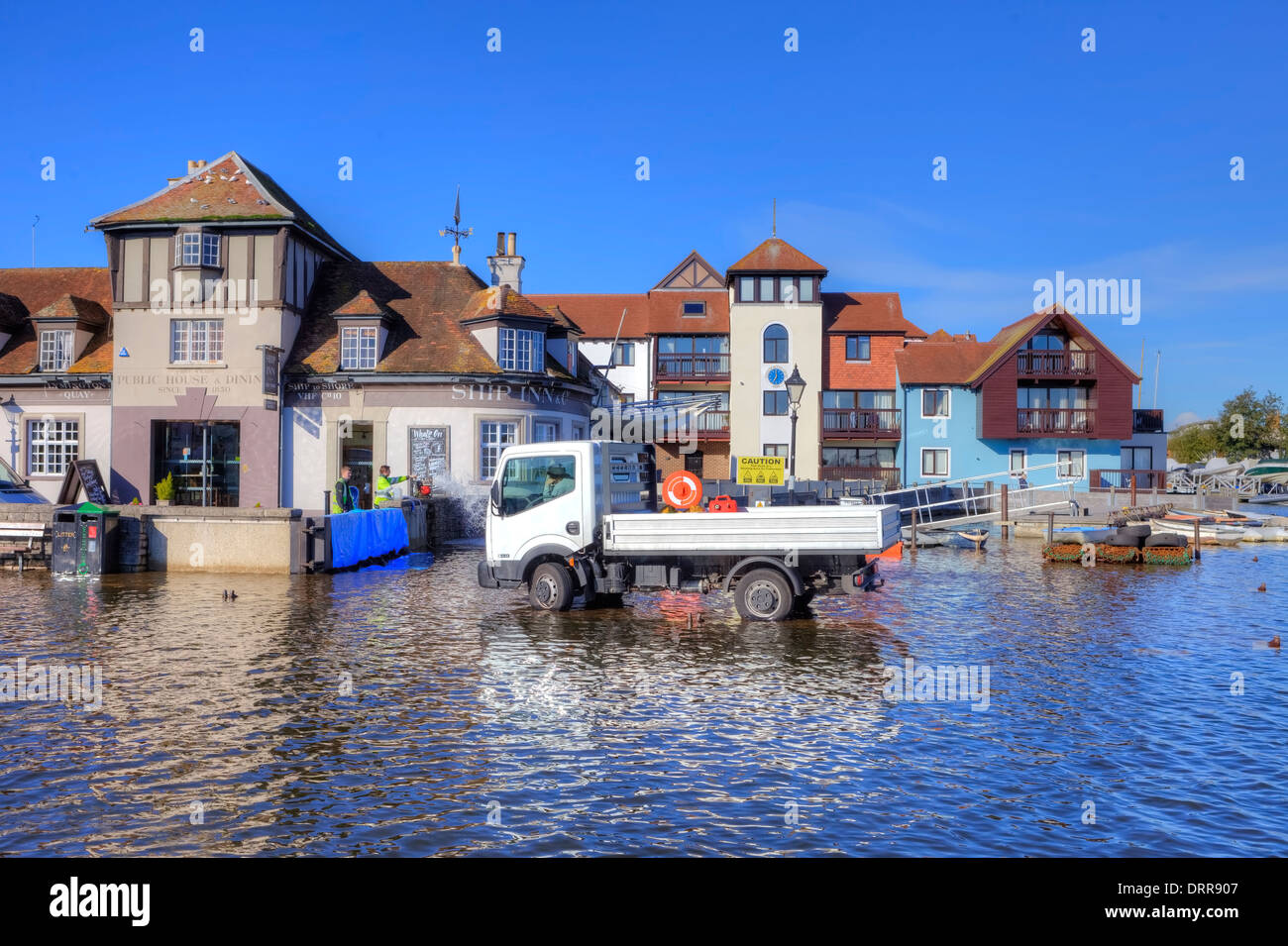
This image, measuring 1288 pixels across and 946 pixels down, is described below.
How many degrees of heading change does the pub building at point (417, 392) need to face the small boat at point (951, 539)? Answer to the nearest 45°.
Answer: approximately 90° to its left

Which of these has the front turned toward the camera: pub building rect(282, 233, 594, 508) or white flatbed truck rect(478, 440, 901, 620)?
the pub building

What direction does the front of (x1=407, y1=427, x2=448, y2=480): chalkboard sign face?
toward the camera

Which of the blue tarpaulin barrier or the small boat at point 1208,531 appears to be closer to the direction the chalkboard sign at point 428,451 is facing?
the blue tarpaulin barrier

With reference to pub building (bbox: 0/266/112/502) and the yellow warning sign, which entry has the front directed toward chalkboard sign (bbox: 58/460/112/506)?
the pub building

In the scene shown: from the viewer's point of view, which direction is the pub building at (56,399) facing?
toward the camera

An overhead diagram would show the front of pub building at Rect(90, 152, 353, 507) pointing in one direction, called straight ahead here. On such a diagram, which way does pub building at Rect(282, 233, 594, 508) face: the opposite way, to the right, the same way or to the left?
the same way

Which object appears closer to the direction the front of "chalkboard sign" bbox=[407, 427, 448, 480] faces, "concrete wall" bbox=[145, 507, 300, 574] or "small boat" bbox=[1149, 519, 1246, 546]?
the concrete wall

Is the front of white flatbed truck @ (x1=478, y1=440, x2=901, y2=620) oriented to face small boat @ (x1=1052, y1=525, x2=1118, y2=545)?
no

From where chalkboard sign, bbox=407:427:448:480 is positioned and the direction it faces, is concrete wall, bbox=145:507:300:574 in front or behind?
in front

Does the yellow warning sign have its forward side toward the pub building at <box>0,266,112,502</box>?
no

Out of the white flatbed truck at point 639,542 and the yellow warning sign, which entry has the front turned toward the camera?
the yellow warning sign

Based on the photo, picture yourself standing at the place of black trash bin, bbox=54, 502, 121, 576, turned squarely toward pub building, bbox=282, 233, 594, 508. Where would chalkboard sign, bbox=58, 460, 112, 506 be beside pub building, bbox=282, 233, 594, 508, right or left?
left

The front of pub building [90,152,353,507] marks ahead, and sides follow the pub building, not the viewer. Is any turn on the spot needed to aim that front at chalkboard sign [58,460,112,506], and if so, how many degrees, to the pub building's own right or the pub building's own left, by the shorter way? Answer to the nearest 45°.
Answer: approximately 45° to the pub building's own right

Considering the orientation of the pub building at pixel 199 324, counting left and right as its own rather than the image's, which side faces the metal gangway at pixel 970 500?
left

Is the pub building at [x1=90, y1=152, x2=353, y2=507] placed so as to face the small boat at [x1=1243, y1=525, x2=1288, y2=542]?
no
